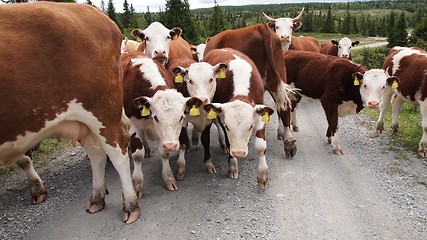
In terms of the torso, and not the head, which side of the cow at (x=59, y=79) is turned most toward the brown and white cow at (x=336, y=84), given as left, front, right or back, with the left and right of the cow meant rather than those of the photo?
back

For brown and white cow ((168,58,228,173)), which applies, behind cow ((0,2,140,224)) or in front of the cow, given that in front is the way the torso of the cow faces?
behind

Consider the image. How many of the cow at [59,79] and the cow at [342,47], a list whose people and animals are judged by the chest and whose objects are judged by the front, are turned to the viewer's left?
1

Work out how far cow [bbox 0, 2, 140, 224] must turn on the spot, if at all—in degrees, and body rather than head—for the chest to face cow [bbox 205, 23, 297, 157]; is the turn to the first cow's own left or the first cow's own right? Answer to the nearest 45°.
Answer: approximately 135° to the first cow's own right

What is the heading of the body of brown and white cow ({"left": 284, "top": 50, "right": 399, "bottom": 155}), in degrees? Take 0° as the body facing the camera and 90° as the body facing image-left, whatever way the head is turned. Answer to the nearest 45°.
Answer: approximately 315°

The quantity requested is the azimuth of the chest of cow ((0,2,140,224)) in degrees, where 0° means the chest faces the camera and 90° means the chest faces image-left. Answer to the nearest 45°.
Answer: approximately 90°

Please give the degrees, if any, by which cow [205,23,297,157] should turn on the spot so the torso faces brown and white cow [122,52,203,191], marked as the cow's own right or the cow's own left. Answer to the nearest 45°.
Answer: approximately 90° to the cow's own left

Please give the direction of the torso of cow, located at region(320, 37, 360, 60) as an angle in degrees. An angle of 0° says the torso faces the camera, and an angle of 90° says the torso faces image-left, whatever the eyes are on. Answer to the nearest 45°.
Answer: approximately 315°

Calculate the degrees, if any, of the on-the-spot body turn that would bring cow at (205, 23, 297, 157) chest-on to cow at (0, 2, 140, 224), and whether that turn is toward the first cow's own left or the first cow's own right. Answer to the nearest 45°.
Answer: approximately 90° to the first cow's own left

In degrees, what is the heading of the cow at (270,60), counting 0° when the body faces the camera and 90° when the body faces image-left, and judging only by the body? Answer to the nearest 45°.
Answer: approximately 135°
